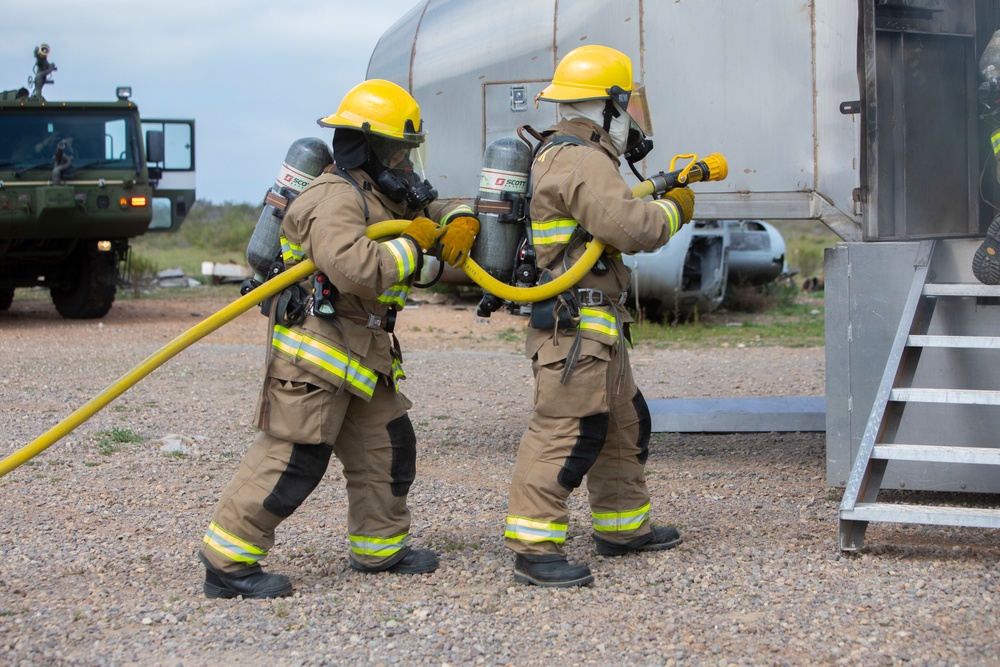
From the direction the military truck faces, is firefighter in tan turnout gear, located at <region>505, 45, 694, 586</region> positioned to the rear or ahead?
ahead

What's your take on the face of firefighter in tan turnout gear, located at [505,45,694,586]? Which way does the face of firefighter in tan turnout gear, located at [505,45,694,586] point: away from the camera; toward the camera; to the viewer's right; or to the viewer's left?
to the viewer's right

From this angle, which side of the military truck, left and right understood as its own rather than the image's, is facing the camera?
front

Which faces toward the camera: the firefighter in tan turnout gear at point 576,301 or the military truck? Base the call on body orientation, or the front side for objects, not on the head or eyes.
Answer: the military truck

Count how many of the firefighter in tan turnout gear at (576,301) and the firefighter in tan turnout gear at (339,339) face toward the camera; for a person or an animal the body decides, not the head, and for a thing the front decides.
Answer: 0

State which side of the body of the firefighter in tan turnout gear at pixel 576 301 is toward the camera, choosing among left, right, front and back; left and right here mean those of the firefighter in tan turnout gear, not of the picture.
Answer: right

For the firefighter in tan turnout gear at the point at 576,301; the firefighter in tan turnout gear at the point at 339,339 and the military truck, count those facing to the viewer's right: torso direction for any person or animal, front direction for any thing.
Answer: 2

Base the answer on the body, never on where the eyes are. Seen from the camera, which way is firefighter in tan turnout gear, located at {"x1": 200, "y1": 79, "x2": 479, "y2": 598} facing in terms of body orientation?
to the viewer's right

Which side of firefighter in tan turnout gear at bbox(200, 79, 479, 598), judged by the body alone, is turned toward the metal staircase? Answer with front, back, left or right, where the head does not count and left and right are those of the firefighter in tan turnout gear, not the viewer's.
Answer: front

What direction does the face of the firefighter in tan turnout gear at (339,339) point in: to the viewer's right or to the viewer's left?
to the viewer's right
